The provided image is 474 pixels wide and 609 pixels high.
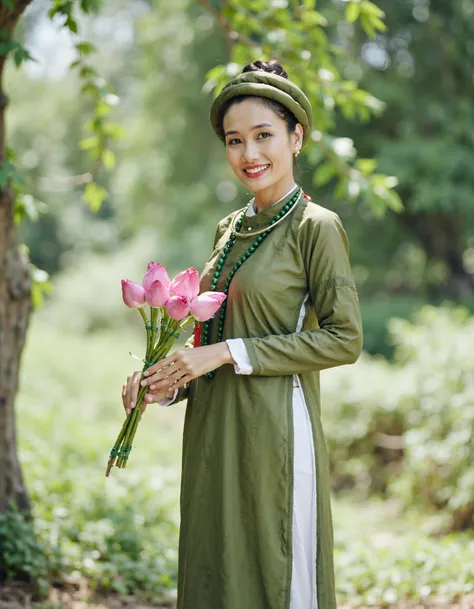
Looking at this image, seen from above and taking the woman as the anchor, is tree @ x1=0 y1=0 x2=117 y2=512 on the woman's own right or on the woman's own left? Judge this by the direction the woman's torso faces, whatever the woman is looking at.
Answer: on the woman's own right

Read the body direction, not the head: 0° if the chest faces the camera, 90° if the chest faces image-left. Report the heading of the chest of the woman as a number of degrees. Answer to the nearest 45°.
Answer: approximately 45°
